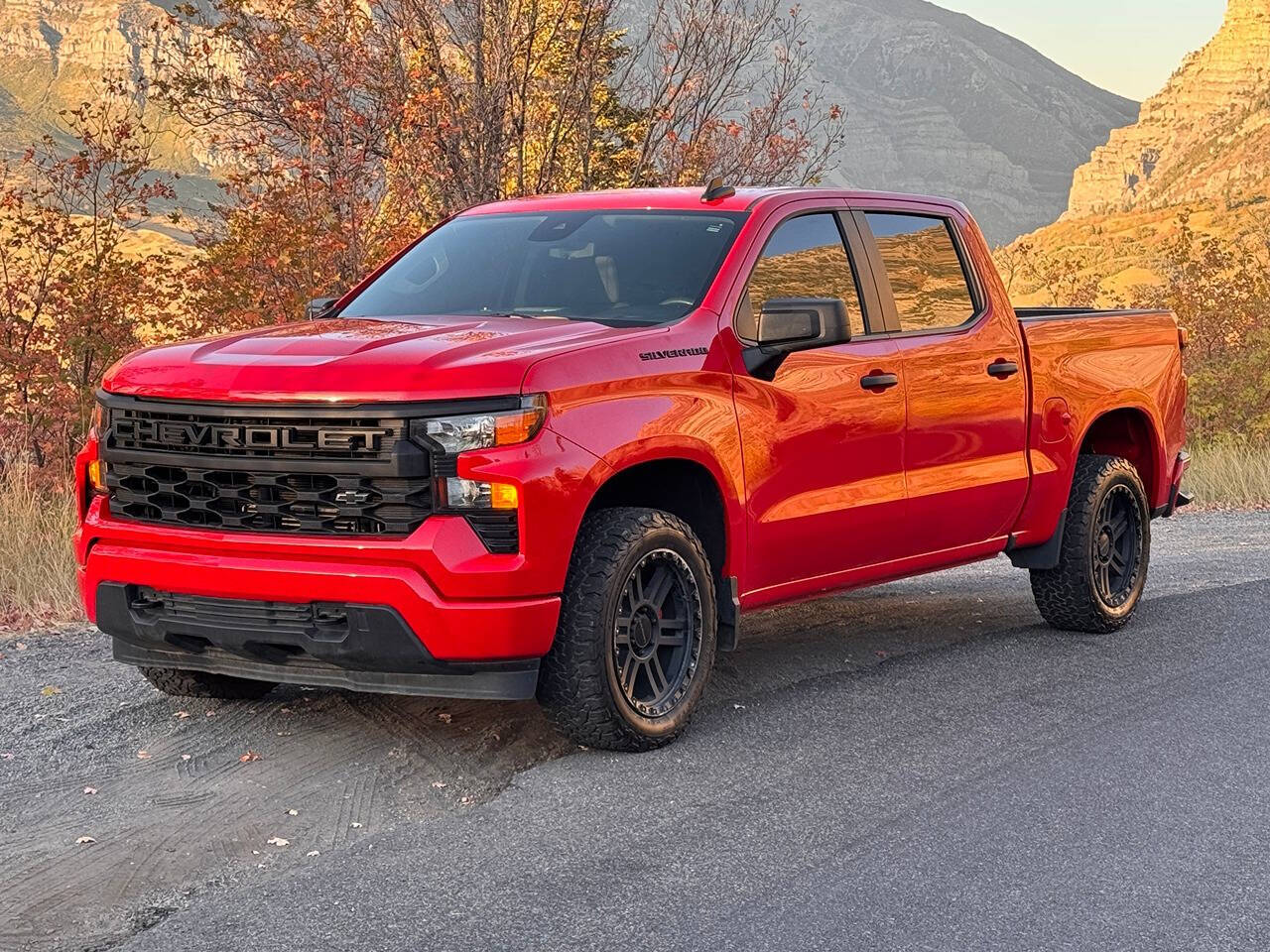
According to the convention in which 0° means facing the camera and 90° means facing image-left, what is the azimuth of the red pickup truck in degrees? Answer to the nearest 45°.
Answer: approximately 45°

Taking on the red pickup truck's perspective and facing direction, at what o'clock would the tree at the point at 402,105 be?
The tree is roughly at 4 o'clock from the red pickup truck.

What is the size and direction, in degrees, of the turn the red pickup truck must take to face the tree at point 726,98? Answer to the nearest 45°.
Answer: approximately 135° to its right
